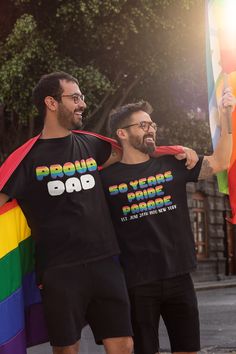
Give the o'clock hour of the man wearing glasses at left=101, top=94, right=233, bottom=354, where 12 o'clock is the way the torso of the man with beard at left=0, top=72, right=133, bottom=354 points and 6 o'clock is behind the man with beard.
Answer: The man wearing glasses is roughly at 10 o'clock from the man with beard.

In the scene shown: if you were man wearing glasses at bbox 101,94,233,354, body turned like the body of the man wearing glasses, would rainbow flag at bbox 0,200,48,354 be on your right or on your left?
on your right

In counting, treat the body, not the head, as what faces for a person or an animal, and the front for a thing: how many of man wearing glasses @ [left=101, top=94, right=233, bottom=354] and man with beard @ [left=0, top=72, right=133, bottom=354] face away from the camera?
0

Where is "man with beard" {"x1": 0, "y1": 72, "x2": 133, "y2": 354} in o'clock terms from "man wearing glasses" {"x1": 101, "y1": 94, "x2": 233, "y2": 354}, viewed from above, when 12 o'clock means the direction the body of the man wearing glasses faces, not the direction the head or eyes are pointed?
The man with beard is roughly at 2 o'clock from the man wearing glasses.

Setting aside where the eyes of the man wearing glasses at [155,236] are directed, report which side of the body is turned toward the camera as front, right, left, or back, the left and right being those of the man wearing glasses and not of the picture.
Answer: front
